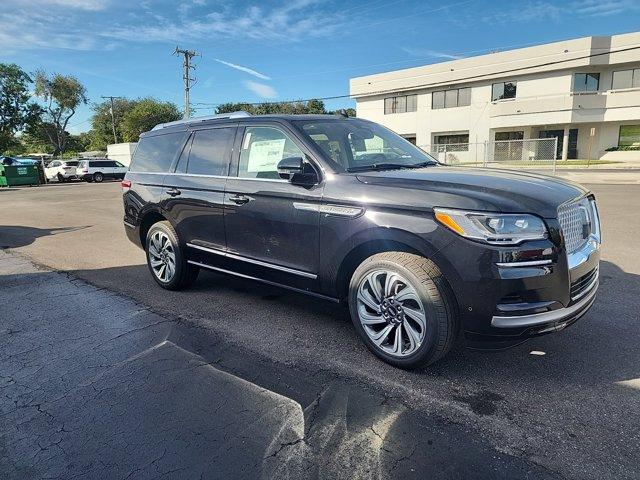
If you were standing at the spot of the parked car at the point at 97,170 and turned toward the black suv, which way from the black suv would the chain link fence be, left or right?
left

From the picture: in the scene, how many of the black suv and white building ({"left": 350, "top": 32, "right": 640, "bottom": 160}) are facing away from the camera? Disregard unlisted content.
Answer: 0

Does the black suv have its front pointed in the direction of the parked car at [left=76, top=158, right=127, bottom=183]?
no

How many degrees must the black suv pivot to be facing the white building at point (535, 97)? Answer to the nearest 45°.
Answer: approximately 135° to its left

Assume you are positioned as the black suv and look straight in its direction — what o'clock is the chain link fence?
The chain link fence is roughly at 8 o'clock from the black suv.

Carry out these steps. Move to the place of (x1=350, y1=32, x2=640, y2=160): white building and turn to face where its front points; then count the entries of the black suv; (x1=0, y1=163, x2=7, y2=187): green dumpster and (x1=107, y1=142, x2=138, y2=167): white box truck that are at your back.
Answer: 0

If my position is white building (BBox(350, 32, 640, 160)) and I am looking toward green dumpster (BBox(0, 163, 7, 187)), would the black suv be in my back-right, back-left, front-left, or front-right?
front-left

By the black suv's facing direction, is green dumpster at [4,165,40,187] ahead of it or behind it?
behind

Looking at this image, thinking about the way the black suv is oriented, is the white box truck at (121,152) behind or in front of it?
behind

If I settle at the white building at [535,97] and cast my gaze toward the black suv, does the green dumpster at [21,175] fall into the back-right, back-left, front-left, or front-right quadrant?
front-right

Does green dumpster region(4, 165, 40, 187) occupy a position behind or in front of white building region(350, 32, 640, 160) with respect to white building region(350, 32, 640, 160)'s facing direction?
in front

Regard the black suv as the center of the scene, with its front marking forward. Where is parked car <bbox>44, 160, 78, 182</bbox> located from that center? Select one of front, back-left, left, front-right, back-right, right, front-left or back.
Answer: back

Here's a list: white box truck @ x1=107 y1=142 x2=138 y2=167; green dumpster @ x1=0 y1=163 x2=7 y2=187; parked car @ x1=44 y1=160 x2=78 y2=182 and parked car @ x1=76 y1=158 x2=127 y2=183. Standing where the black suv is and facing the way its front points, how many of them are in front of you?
0

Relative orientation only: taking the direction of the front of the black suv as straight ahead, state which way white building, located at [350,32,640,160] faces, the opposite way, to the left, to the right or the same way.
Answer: to the right

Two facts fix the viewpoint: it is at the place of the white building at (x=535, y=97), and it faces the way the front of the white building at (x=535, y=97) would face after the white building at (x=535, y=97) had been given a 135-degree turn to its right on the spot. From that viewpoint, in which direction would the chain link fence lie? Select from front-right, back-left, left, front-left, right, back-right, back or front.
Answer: back

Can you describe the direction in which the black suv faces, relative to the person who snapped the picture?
facing the viewer and to the right of the viewer
